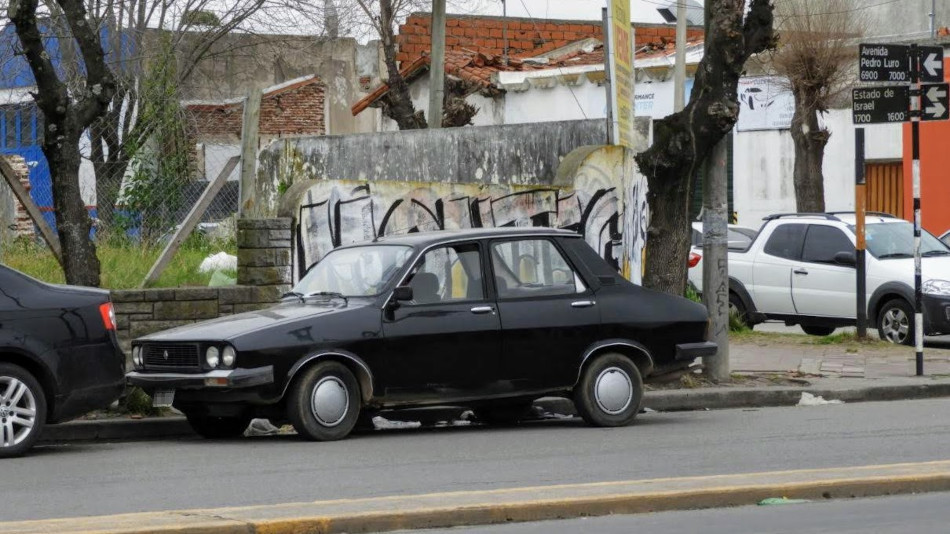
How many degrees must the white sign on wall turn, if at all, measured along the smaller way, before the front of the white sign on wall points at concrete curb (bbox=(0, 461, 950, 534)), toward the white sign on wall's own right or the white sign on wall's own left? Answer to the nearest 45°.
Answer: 0° — it already faces it

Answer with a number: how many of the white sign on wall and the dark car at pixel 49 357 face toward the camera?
1

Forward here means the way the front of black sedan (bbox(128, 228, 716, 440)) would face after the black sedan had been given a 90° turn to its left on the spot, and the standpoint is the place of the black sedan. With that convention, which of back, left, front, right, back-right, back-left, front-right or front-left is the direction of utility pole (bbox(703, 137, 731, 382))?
left

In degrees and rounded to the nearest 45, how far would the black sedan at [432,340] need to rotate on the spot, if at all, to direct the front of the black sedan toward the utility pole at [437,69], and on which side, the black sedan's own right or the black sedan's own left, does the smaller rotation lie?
approximately 135° to the black sedan's own right

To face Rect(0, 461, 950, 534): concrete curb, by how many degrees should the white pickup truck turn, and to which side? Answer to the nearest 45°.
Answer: approximately 45° to its right

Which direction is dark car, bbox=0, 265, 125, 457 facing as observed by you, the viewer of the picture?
facing to the left of the viewer

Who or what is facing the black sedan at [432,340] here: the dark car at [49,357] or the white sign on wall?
the white sign on wall

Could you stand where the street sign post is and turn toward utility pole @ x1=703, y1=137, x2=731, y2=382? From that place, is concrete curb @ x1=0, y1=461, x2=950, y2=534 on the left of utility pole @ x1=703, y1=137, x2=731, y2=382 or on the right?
left

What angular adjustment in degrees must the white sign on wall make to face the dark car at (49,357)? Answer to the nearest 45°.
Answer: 0° — it already faces it

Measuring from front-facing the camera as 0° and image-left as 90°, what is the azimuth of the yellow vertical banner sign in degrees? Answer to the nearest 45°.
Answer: approximately 315°
